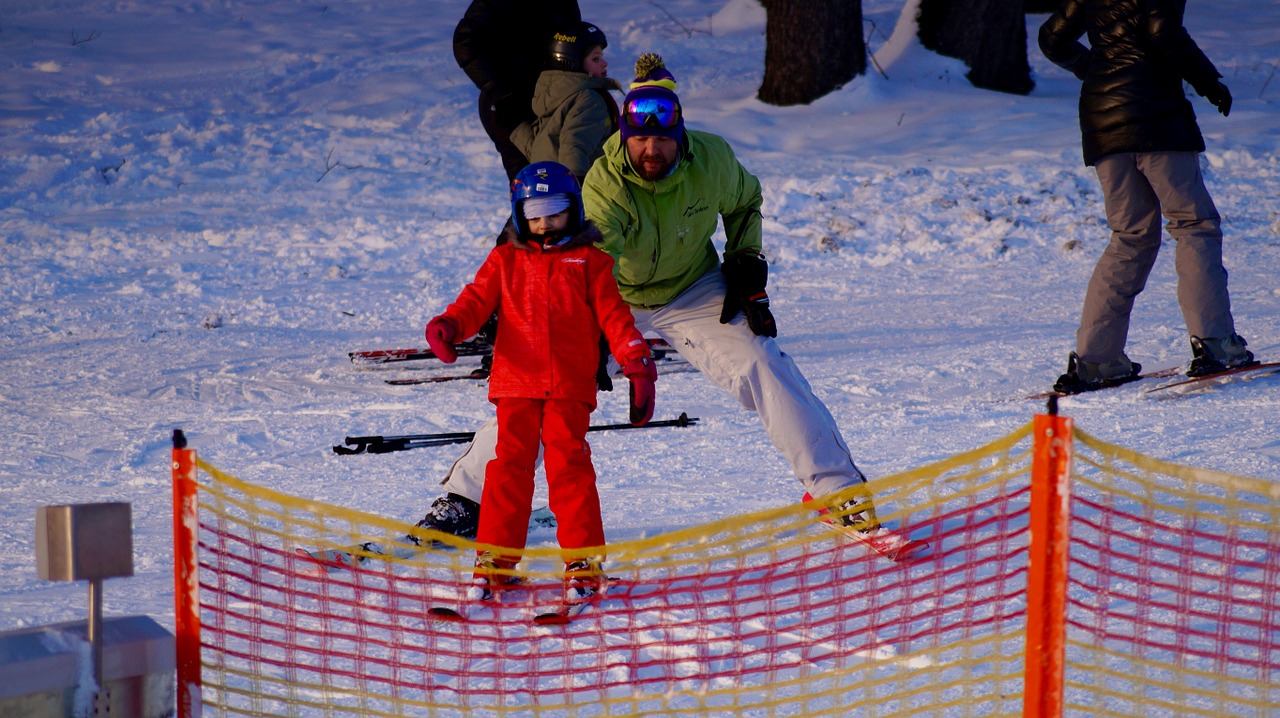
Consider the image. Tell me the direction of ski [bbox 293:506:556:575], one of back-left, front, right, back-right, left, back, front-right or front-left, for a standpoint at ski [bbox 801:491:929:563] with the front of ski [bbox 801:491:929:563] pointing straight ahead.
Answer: back-right

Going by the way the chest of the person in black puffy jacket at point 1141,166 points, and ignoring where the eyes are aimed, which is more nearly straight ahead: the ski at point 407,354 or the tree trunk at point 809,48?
the tree trunk

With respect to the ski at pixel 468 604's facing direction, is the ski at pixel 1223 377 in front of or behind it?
behind

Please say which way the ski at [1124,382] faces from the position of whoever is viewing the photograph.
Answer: facing to the right of the viewer

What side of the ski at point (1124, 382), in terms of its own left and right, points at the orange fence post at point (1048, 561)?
right

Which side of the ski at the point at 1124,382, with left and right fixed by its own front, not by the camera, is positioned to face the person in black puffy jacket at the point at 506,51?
back

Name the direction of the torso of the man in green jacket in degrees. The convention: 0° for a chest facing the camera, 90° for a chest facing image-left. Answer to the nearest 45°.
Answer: approximately 0°
